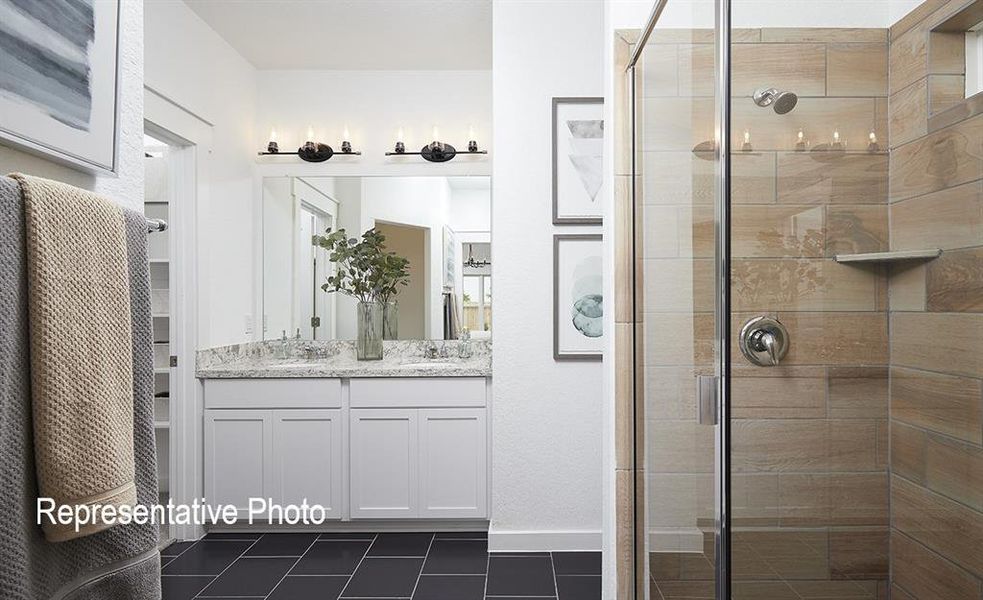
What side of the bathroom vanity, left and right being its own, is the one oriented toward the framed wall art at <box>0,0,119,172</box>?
front

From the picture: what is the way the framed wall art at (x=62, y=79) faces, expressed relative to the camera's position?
facing the viewer and to the right of the viewer

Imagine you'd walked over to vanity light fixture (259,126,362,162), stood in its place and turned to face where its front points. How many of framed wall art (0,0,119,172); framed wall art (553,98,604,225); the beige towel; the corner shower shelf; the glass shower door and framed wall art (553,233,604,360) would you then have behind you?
0

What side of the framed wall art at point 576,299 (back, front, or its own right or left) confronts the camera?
front

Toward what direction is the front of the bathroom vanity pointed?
toward the camera

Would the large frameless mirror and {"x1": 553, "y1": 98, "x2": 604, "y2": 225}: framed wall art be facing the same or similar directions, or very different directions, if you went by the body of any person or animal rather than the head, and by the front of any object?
same or similar directions

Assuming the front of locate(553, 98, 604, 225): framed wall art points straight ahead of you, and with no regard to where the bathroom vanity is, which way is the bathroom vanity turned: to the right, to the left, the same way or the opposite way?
the same way

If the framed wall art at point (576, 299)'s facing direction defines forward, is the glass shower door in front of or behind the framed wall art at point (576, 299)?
in front

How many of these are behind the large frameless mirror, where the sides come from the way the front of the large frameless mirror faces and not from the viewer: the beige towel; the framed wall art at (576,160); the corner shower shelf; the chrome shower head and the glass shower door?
0

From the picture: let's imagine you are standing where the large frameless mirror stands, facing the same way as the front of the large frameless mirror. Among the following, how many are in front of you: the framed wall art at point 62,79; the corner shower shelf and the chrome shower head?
3

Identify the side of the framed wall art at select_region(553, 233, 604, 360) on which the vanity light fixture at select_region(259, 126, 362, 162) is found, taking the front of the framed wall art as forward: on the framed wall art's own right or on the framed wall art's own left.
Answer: on the framed wall art's own right

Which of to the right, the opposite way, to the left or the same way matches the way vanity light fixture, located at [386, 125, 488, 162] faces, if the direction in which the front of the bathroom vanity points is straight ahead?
the same way

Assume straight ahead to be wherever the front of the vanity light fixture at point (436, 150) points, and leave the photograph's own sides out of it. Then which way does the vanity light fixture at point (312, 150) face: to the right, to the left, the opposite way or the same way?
the same way

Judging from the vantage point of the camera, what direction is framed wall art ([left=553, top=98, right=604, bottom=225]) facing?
facing the viewer

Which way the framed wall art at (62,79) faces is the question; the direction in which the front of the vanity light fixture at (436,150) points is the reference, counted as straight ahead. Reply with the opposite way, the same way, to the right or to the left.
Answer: to the left

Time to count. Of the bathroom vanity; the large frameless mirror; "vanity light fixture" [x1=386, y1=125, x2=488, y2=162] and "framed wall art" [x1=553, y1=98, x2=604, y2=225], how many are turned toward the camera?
4

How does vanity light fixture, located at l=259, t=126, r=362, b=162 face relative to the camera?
toward the camera
